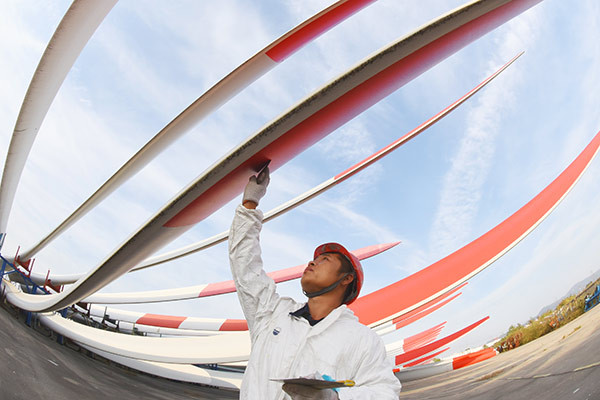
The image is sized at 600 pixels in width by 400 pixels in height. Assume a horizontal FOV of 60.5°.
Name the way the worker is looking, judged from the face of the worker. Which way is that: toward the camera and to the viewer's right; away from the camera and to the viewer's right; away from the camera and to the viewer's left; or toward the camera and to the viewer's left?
toward the camera and to the viewer's left

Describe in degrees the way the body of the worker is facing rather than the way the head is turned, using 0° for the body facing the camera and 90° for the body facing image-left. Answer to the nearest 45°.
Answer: approximately 45°
